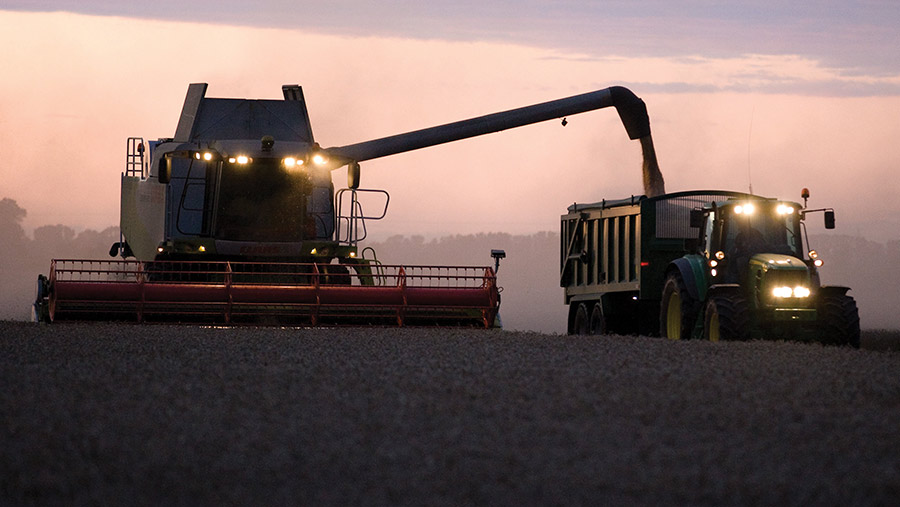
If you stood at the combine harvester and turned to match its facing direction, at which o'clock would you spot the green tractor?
The green tractor is roughly at 10 o'clock from the combine harvester.

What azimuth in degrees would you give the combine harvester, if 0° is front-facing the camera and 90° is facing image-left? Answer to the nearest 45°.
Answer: approximately 0°
